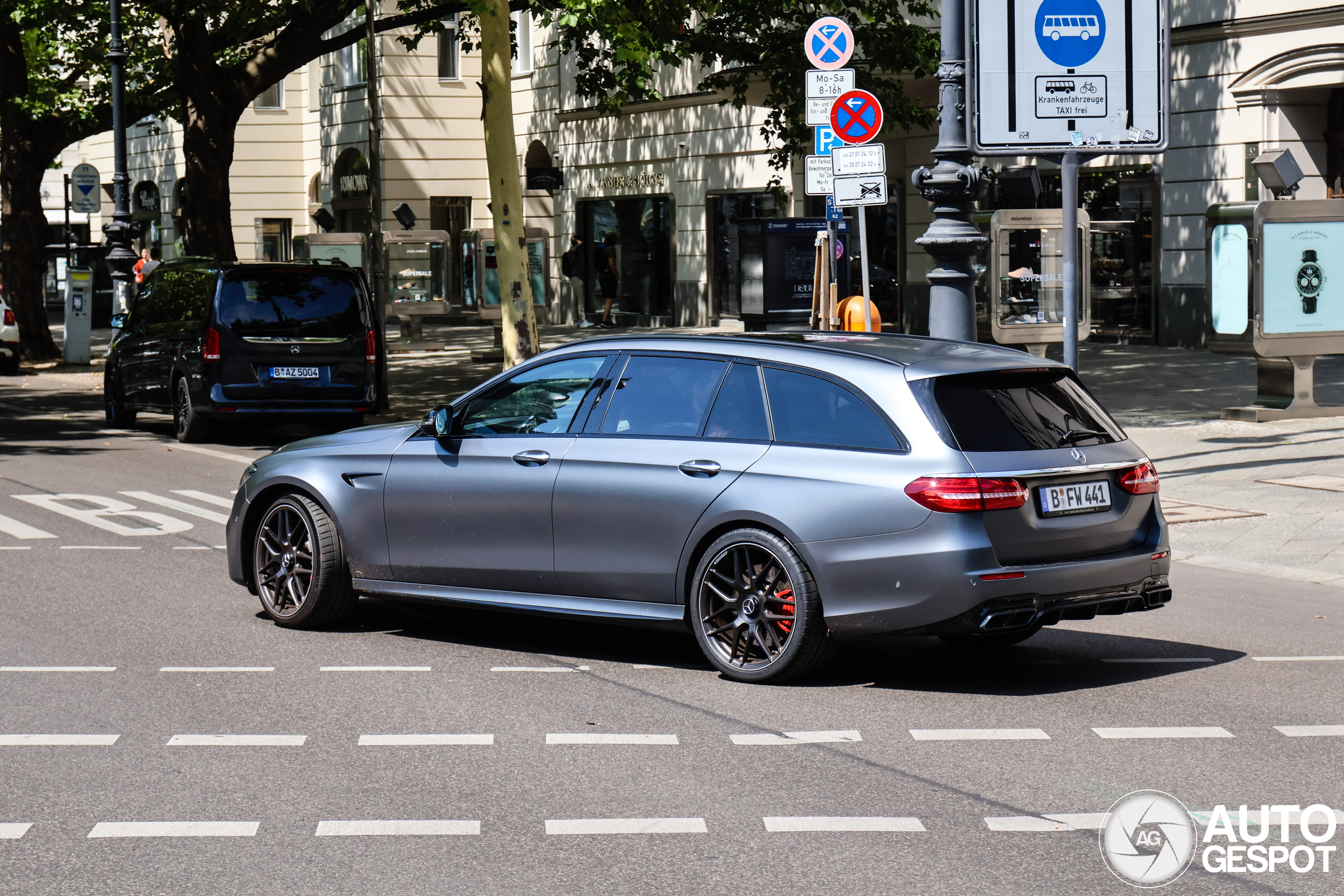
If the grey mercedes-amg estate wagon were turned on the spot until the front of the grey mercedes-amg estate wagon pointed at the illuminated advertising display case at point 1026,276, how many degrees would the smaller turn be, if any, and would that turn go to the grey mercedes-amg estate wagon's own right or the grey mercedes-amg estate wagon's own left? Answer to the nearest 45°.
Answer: approximately 45° to the grey mercedes-amg estate wagon's own right

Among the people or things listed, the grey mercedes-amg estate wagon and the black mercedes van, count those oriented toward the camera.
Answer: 0

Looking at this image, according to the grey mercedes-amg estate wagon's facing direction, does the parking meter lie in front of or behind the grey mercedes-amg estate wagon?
in front

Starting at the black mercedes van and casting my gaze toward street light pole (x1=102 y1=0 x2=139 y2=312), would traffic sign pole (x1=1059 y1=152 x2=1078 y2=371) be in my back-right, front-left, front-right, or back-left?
back-right

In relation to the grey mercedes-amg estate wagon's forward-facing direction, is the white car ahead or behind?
ahead

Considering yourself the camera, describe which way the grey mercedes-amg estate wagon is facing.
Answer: facing away from the viewer and to the left of the viewer

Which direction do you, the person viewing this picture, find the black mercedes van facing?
facing away from the viewer and to the left of the viewer

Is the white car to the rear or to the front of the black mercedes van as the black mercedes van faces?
to the front
